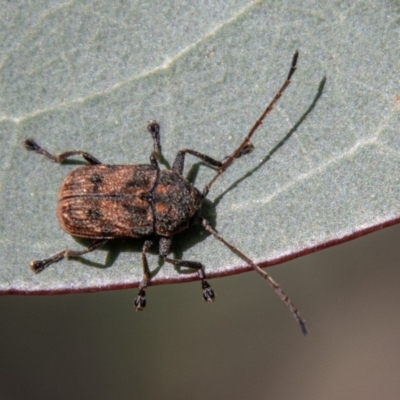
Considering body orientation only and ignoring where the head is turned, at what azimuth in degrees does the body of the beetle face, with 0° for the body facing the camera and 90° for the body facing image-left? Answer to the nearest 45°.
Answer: approximately 270°
